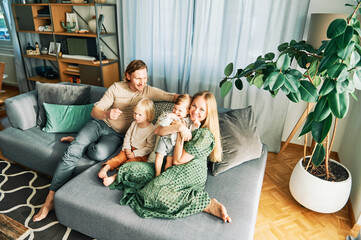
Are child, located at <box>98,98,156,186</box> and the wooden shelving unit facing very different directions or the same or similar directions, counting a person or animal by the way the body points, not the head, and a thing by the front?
same or similar directions

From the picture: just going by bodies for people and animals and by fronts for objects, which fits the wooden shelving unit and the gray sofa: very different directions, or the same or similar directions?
same or similar directions

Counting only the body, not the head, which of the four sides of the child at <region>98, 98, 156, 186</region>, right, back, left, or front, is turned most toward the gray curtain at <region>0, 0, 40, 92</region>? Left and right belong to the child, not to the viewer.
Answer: right

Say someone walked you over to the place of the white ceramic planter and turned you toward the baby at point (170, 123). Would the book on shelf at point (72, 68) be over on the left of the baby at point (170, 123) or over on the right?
right

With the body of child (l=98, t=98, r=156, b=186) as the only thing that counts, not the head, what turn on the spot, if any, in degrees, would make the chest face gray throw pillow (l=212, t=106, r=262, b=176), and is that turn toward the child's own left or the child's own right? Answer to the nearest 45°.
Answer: approximately 135° to the child's own left

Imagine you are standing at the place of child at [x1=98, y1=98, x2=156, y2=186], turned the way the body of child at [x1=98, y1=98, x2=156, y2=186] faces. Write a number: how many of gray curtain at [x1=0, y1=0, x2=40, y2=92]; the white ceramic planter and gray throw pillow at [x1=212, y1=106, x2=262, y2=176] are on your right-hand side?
1

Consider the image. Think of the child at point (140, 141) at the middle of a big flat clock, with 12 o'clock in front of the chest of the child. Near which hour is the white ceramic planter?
The white ceramic planter is roughly at 8 o'clock from the child.

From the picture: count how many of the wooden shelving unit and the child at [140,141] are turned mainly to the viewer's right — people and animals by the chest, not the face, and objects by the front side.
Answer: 0

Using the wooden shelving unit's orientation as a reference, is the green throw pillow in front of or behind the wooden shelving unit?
in front

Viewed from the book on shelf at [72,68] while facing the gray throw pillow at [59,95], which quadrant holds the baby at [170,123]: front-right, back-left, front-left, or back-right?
front-left

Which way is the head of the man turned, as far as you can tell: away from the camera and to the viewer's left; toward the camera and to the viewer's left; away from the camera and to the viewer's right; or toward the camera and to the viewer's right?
toward the camera and to the viewer's right

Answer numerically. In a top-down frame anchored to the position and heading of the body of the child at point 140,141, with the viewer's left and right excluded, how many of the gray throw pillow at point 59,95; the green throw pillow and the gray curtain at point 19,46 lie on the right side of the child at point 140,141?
3

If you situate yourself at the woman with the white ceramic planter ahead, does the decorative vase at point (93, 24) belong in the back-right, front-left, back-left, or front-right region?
back-left

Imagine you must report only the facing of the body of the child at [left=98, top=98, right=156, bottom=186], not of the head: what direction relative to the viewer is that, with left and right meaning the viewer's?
facing the viewer and to the left of the viewer
